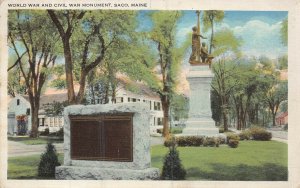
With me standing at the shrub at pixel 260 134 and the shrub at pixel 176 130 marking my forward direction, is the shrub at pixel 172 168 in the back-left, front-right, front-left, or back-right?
front-left
